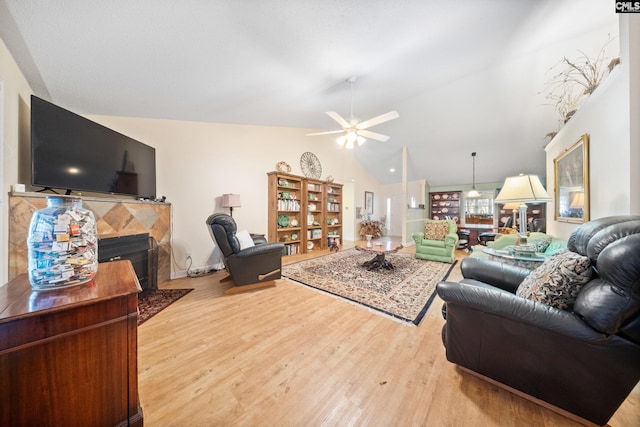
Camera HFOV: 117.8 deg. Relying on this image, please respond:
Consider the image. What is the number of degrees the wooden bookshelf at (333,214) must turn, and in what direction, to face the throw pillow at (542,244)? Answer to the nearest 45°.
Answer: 0° — it already faces it

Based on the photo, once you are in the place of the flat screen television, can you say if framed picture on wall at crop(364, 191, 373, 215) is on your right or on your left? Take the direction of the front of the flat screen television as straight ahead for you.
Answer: on your left

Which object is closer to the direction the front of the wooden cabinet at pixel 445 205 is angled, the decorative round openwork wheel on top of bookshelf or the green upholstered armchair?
the green upholstered armchair

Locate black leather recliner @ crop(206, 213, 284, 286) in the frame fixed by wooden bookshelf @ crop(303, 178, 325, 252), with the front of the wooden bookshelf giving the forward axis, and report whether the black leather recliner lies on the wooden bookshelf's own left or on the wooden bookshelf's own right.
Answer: on the wooden bookshelf's own right

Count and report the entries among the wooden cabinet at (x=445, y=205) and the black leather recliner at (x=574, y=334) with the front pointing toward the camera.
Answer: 1

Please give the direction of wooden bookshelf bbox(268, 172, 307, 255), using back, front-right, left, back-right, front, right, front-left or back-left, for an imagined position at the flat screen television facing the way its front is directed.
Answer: front-left

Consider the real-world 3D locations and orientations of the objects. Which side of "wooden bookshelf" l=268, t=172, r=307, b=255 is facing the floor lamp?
right

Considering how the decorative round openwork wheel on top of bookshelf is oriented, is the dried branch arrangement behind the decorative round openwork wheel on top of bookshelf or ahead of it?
ahead

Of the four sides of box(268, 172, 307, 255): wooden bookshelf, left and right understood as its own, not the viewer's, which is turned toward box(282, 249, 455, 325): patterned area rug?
front

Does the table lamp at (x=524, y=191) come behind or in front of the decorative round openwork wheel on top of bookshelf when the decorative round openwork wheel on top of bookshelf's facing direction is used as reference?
in front

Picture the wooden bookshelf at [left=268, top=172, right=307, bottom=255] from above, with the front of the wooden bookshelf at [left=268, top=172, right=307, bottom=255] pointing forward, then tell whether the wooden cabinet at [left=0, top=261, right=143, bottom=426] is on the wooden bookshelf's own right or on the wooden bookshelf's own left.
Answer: on the wooden bookshelf's own right
